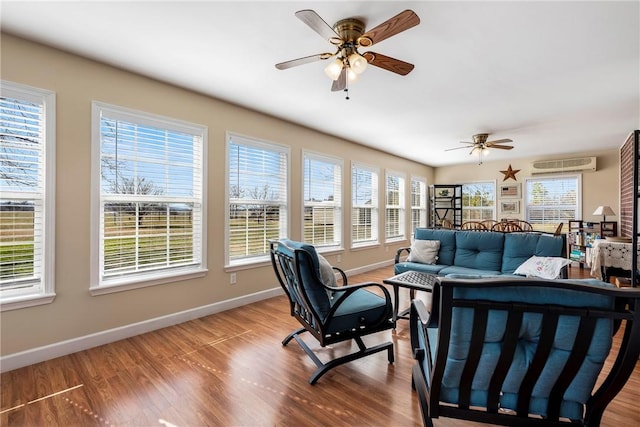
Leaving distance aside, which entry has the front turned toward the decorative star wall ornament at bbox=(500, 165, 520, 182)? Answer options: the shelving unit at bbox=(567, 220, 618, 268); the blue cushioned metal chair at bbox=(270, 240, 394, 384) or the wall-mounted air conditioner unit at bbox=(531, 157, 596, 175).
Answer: the blue cushioned metal chair

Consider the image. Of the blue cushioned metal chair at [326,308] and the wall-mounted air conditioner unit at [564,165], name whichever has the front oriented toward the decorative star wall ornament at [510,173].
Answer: the blue cushioned metal chair

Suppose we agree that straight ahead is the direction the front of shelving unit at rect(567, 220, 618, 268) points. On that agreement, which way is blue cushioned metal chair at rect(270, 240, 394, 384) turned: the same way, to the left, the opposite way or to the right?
the opposite way

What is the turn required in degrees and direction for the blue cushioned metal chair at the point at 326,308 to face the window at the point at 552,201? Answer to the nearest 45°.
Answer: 0° — it already faces it

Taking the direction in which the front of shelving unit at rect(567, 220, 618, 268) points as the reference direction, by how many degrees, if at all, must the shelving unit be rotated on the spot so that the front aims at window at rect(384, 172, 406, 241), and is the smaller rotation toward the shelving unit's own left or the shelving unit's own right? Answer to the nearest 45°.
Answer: approximately 45° to the shelving unit's own right

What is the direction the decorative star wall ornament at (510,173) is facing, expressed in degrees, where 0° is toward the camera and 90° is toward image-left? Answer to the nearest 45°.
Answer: approximately 0°

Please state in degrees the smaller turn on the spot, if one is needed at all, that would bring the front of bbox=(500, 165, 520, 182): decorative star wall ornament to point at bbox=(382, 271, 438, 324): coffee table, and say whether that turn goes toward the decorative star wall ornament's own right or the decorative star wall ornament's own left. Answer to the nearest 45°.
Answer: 0° — it already faces it

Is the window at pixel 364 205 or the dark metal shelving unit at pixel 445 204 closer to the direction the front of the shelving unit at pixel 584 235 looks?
the window

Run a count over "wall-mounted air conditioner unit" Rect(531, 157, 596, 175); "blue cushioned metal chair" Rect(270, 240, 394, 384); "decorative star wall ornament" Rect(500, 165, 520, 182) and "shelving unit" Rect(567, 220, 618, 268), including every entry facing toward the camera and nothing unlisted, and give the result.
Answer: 3

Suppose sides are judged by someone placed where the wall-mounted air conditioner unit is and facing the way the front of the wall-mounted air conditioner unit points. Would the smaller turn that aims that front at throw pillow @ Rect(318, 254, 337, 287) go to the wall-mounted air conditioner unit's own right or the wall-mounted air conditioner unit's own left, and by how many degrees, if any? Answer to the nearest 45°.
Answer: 0° — it already faces it

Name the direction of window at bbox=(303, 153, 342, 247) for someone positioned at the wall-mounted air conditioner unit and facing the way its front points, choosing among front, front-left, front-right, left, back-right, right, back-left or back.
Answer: front-right
